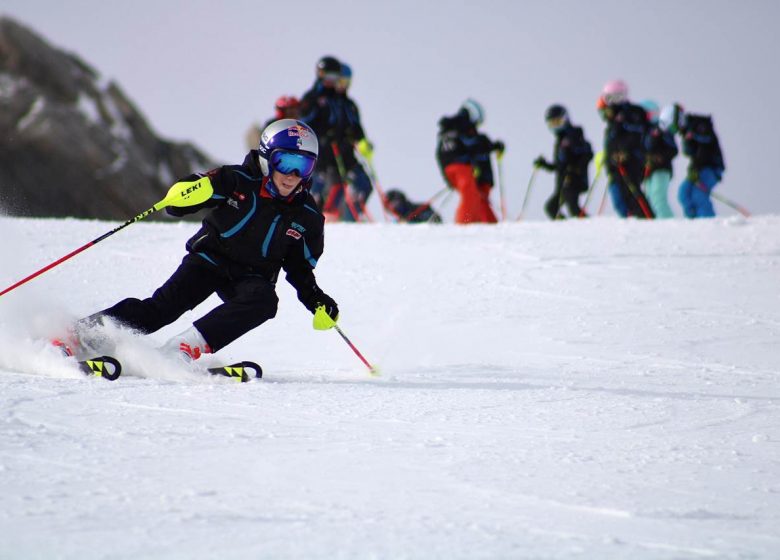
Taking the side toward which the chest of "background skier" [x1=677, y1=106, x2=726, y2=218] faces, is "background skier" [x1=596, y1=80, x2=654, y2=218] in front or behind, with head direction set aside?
in front

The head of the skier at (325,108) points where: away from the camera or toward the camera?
toward the camera

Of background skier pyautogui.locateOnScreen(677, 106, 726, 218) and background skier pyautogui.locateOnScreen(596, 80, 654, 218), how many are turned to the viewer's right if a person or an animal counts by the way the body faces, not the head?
0
